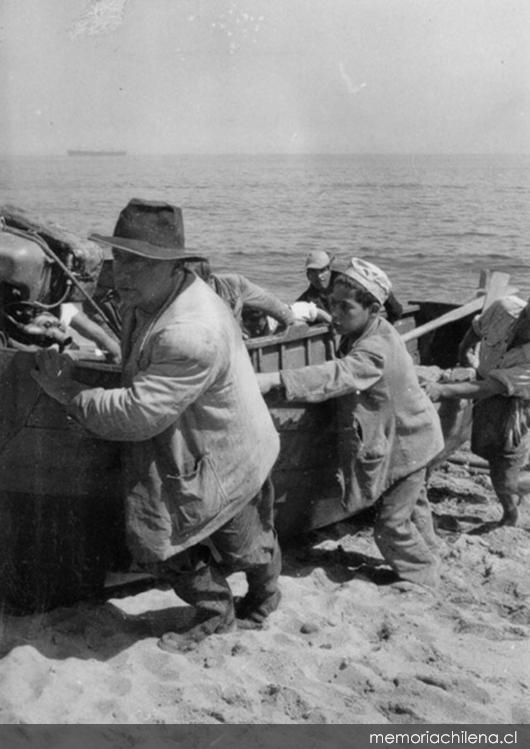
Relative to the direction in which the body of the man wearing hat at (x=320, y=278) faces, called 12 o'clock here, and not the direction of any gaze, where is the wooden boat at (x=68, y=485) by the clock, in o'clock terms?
The wooden boat is roughly at 1 o'clock from the man wearing hat.

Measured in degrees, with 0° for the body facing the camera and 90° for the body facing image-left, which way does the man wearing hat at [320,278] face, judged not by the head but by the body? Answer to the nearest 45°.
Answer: approximately 45°

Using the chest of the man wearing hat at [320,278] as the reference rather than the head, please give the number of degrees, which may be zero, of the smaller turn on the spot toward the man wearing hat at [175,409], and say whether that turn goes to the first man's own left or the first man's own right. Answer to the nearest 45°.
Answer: approximately 45° to the first man's own left
